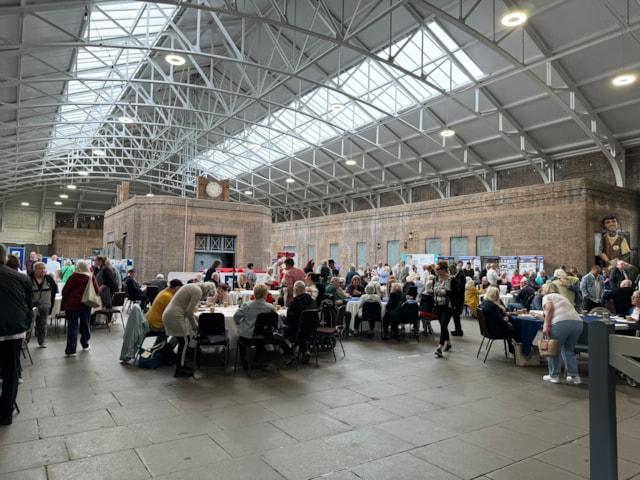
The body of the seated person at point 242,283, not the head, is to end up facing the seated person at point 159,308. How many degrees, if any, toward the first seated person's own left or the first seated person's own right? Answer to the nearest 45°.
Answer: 0° — they already face them

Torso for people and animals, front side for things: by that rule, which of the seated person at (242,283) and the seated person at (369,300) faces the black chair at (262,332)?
the seated person at (242,283)

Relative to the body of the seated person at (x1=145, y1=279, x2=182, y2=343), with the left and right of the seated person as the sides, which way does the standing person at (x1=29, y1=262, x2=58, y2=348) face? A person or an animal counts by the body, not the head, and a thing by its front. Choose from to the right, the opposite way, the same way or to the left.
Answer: to the right

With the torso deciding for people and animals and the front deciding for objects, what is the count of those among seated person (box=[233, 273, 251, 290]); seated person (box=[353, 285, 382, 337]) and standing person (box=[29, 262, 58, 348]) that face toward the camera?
2

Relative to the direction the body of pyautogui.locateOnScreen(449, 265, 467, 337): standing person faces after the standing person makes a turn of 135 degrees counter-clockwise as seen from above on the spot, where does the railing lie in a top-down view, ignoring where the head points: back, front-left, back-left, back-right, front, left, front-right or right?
front-right

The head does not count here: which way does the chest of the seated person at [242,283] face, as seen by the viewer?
toward the camera

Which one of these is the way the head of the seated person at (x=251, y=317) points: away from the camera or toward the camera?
away from the camera

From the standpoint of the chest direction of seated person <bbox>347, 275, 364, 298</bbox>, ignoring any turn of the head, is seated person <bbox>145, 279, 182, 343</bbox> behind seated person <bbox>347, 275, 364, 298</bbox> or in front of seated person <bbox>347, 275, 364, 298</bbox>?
in front

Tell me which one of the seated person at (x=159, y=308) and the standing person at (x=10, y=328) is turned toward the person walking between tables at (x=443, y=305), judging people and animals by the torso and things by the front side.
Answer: the seated person
